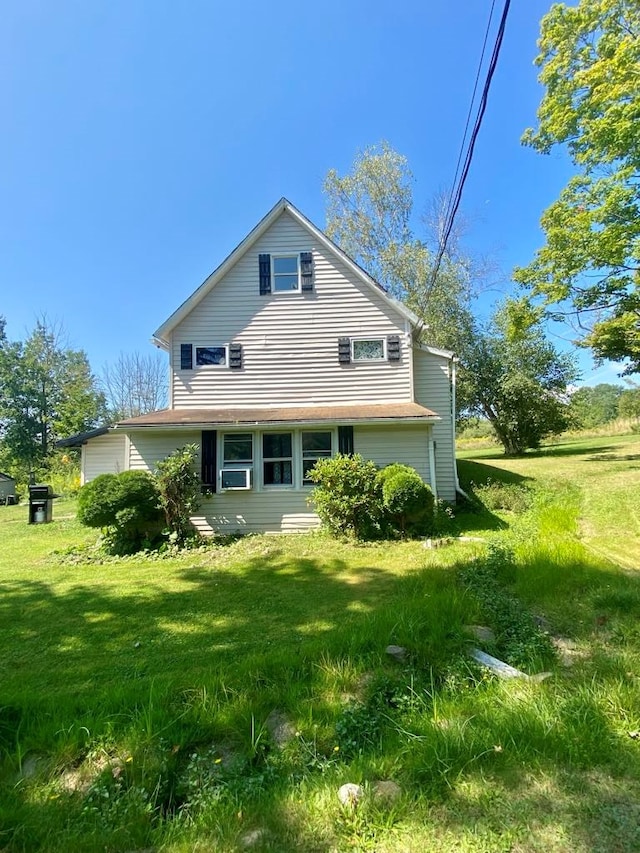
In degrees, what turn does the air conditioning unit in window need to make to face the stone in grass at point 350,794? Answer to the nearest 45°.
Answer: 0° — it already faces it

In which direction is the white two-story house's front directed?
toward the camera

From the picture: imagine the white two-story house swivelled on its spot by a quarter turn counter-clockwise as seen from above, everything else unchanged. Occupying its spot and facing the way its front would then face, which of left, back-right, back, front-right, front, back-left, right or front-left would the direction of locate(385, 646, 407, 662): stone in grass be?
right

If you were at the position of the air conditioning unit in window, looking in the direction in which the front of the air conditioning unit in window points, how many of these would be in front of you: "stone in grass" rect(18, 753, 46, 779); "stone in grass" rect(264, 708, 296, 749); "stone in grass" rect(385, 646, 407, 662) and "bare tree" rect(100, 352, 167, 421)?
3

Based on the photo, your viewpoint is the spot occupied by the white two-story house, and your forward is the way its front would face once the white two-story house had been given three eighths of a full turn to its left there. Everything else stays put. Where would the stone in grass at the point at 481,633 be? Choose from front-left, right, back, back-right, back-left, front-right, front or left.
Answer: back-right

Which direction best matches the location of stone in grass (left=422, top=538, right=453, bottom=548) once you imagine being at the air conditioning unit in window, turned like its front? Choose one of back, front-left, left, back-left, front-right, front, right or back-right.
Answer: front-left

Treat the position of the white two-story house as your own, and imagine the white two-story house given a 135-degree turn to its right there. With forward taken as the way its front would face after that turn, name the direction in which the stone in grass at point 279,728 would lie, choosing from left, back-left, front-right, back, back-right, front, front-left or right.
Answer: back-left

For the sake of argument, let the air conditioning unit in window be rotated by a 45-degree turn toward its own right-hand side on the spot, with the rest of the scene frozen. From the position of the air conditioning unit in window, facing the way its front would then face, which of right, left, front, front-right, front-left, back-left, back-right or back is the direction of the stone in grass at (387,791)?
front-left

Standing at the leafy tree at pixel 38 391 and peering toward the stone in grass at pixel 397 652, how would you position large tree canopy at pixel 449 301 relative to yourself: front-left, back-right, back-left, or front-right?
front-left
